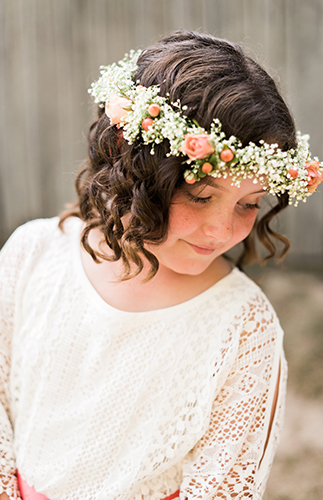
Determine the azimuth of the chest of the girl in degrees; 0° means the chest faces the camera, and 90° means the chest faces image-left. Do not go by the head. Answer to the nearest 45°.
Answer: approximately 0°
